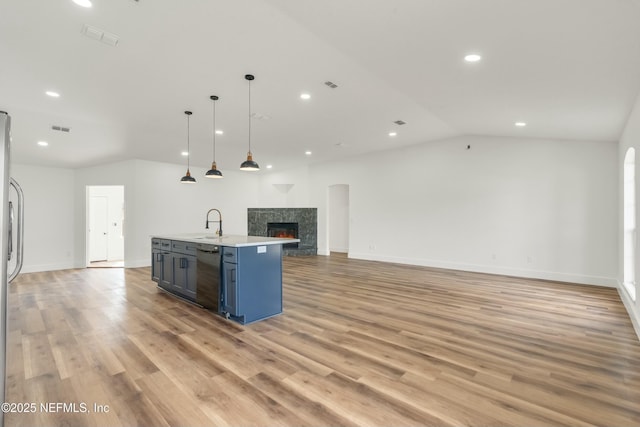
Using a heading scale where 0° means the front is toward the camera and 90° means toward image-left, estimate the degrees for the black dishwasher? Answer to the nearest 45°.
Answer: approximately 45°

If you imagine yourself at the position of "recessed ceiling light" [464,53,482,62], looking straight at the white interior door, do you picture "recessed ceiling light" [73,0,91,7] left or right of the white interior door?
left

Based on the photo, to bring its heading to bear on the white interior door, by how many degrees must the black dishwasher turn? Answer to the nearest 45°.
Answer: approximately 90° to its right

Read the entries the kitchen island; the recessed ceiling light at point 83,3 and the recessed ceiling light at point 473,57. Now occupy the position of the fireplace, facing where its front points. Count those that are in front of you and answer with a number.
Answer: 3

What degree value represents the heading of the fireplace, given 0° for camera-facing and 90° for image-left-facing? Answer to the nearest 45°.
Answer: approximately 0°

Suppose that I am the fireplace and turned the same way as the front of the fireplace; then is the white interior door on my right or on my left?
on my right

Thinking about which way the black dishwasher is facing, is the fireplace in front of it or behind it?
behind
